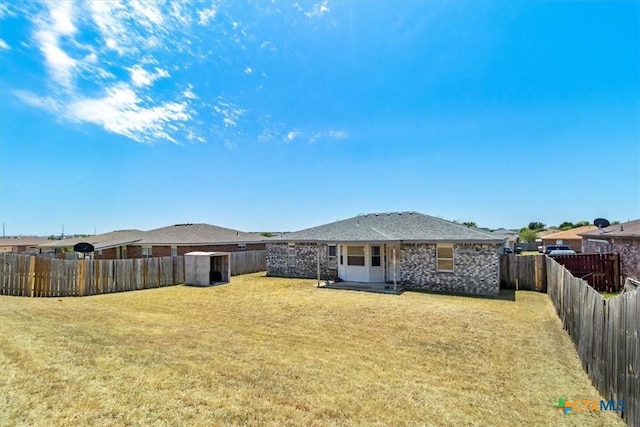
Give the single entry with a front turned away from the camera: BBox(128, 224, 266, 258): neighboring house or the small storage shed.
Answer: the neighboring house

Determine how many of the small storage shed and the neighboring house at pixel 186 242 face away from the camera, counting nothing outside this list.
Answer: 1

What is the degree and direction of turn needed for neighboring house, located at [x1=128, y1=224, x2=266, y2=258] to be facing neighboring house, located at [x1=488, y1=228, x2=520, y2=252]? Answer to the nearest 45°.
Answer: approximately 90° to its right

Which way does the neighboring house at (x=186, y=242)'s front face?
away from the camera

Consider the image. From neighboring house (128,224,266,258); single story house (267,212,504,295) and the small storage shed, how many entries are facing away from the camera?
2

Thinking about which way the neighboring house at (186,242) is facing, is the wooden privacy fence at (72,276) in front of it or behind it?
behind

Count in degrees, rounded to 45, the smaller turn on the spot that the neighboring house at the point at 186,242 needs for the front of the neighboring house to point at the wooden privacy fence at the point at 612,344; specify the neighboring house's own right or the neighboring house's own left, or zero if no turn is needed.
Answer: approximately 180°

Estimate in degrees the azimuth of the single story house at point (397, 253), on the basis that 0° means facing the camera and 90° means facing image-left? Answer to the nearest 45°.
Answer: approximately 180°

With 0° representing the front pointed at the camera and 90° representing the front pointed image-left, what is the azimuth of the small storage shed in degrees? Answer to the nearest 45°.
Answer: approximately 315°
